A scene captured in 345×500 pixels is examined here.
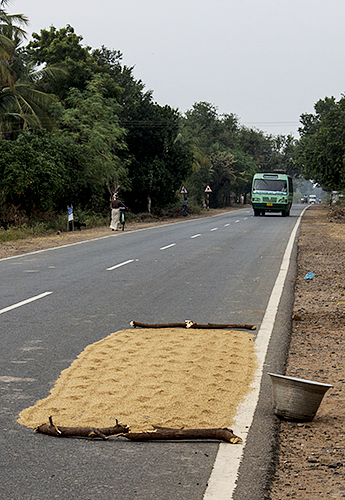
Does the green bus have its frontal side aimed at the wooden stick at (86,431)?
yes

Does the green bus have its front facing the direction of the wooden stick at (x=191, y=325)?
yes

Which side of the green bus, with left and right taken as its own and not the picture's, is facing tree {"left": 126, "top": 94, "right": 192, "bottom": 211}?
right

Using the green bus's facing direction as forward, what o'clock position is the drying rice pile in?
The drying rice pile is roughly at 12 o'clock from the green bus.

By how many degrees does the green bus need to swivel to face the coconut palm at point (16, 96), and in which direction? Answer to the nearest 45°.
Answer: approximately 45° to its right

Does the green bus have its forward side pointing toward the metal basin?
yes

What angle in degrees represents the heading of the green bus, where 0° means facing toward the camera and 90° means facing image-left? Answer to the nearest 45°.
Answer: approximately 0°

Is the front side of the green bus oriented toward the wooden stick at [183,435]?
yes

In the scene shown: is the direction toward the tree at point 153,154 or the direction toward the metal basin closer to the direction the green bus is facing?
the metal basin
